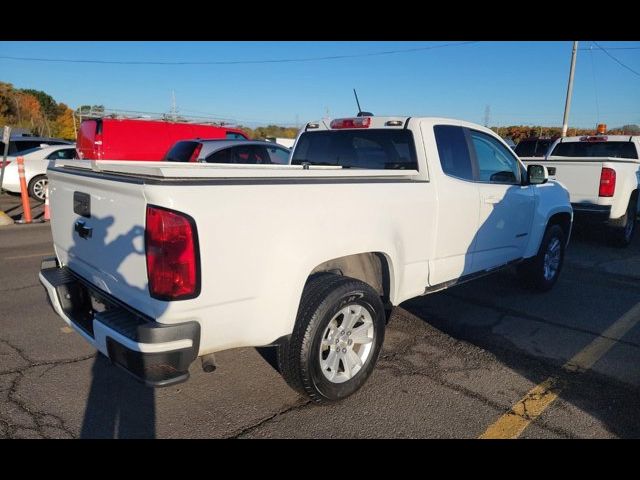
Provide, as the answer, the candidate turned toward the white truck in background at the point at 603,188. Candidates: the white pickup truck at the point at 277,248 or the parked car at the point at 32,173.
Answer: the white pickup truck

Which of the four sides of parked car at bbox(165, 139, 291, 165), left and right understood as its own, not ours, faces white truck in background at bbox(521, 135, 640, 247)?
right

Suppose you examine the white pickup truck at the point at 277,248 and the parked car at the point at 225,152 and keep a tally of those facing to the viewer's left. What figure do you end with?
0

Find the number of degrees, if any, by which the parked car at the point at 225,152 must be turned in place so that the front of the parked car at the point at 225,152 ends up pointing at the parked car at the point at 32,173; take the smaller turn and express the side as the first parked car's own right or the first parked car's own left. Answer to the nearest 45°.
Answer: approximately 90° to the first parked car's own left

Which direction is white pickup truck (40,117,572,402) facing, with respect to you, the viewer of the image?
facing away from the viewer and to the right of the viewer

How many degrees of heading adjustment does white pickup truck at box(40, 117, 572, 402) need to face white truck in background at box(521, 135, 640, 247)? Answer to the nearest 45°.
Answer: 0° — it already faces it

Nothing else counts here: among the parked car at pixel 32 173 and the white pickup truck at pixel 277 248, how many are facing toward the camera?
0

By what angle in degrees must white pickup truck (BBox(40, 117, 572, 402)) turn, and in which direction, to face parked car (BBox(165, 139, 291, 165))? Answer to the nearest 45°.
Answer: approximately 45° to its left

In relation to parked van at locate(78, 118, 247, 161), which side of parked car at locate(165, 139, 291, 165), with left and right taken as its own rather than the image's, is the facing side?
left

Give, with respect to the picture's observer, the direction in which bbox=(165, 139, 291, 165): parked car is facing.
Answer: facing away from the viewer and to the right of the viewer

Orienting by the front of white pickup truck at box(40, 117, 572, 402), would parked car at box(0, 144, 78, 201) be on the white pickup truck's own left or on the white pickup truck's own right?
on the white pickup truck's own left

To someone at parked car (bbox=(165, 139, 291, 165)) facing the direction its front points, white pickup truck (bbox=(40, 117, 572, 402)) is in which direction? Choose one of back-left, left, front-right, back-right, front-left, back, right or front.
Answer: back-right
